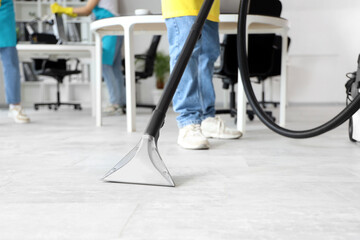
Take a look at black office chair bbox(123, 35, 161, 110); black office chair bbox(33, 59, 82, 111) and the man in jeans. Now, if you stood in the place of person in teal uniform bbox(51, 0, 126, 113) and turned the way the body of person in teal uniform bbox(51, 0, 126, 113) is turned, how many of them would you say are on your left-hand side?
1

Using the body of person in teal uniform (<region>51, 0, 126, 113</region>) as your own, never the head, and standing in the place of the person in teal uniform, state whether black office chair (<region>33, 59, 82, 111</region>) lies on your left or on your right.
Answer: on your right

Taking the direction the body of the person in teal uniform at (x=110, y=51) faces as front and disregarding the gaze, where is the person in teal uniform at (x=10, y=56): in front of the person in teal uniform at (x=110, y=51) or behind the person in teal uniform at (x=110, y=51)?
in front

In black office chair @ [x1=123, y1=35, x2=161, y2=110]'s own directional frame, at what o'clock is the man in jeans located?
The man in jeans is roughly at 9 o'clock from the black office chair.

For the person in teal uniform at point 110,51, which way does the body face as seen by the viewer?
to the viewer's left
